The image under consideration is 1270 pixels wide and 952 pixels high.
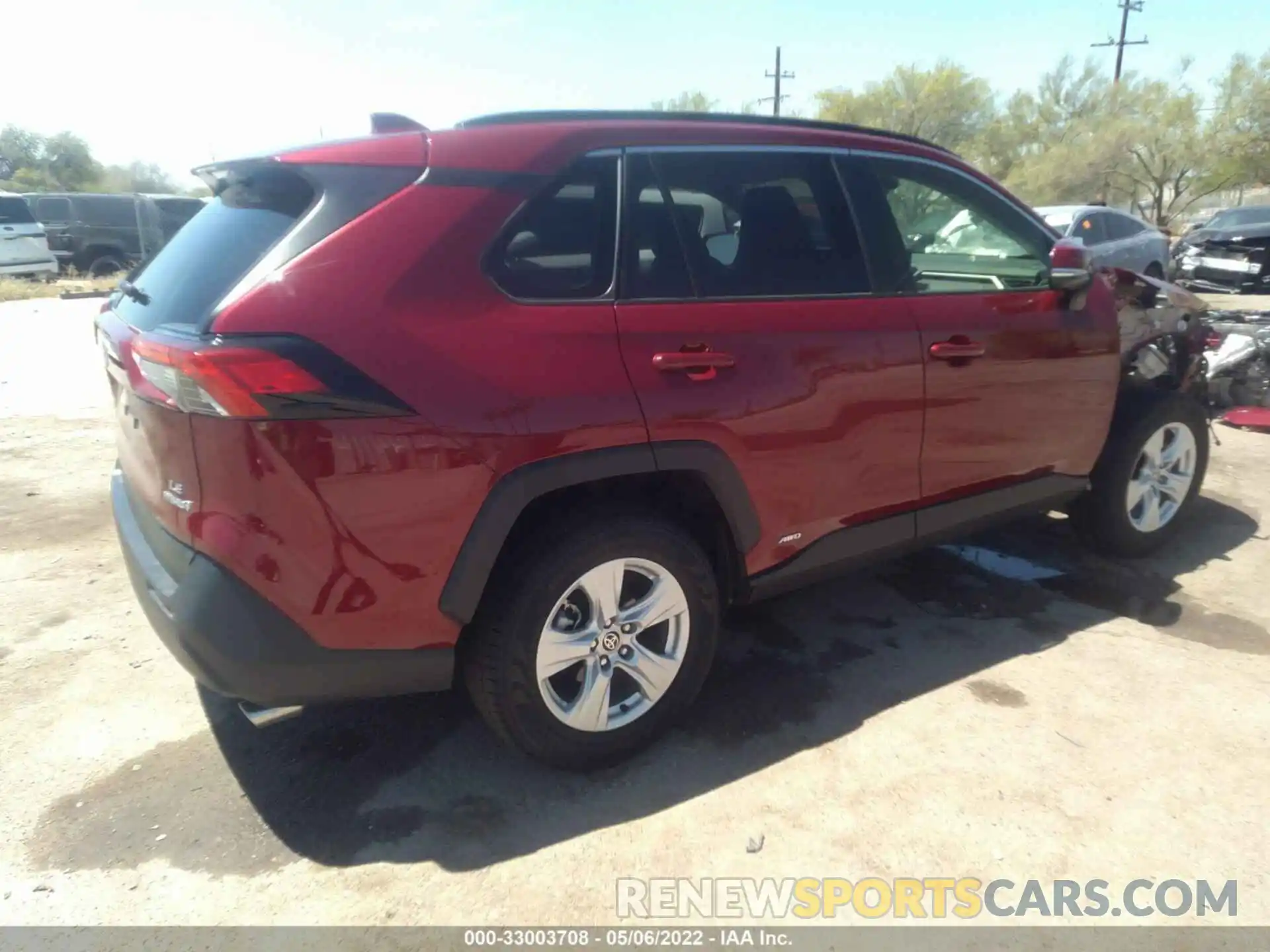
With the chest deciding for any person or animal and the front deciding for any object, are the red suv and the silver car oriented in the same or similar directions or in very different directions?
very different directions

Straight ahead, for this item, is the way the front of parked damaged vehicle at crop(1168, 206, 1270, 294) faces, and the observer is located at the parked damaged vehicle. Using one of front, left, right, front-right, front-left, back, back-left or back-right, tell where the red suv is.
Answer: front-left

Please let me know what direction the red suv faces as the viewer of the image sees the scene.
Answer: facing away from the viewer and to the right of the viewer

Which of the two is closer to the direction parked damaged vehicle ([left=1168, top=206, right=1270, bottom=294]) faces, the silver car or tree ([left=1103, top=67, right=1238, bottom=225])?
the silver car

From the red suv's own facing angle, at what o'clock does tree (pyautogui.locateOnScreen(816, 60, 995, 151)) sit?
The tree is roughly at 11 o'clock from the red suv.

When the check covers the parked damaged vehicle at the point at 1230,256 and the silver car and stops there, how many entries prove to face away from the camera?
0

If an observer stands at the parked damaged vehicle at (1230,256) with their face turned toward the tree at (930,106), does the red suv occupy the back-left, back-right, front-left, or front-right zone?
back-left

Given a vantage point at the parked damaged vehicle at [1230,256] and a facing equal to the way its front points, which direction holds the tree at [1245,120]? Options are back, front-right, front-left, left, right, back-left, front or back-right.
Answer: back-right

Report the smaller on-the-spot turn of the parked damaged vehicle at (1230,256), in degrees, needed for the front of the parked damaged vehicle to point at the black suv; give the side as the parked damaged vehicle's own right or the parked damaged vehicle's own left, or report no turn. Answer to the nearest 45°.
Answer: approximately 45° to the parked damaged vehicle's own right

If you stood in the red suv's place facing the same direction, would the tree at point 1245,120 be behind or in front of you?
in front

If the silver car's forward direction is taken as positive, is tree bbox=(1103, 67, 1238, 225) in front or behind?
behind

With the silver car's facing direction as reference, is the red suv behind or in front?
in front
